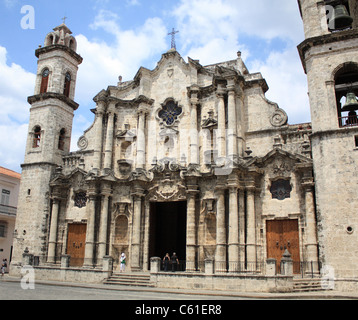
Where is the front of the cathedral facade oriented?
toward the camera
